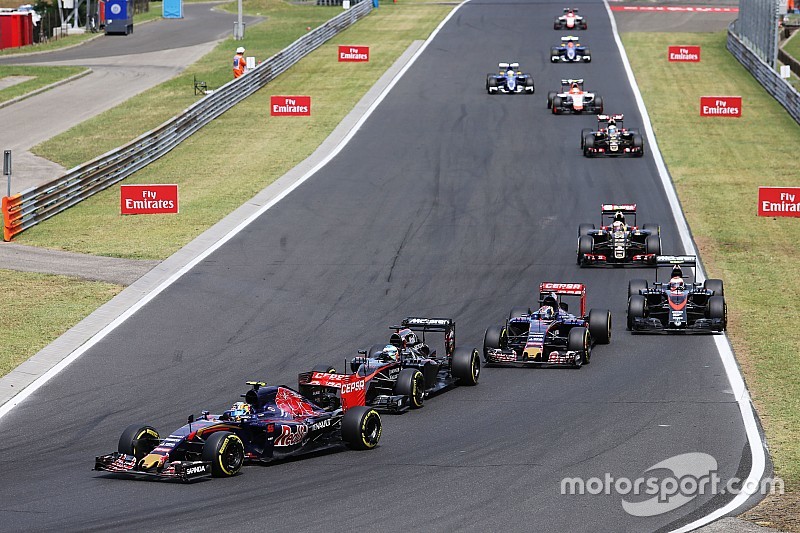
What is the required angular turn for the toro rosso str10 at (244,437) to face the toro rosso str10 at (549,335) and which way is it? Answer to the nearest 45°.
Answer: approximately 180°

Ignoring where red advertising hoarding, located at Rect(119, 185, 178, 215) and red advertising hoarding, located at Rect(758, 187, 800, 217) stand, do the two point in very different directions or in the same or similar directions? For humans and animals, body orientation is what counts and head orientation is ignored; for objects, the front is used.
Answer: same or similar directions

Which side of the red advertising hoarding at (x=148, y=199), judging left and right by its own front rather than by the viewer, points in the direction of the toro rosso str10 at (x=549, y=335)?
front

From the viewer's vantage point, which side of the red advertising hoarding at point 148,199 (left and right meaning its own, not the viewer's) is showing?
front

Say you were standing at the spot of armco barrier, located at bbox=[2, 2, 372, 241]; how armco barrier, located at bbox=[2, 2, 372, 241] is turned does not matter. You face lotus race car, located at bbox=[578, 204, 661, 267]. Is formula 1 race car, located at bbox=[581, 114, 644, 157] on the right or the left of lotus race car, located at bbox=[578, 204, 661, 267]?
left

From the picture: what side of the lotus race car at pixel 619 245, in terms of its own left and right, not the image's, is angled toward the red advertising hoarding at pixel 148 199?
right

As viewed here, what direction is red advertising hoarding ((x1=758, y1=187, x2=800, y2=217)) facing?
toward the camera

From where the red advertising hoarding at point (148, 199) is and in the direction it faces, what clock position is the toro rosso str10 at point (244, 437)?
The toro rosso str10 is roughly at 12 o'clock from the red advertising hoarding.

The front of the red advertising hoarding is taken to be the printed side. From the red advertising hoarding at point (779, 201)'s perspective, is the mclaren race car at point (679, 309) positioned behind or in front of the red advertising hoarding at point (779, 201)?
in front
